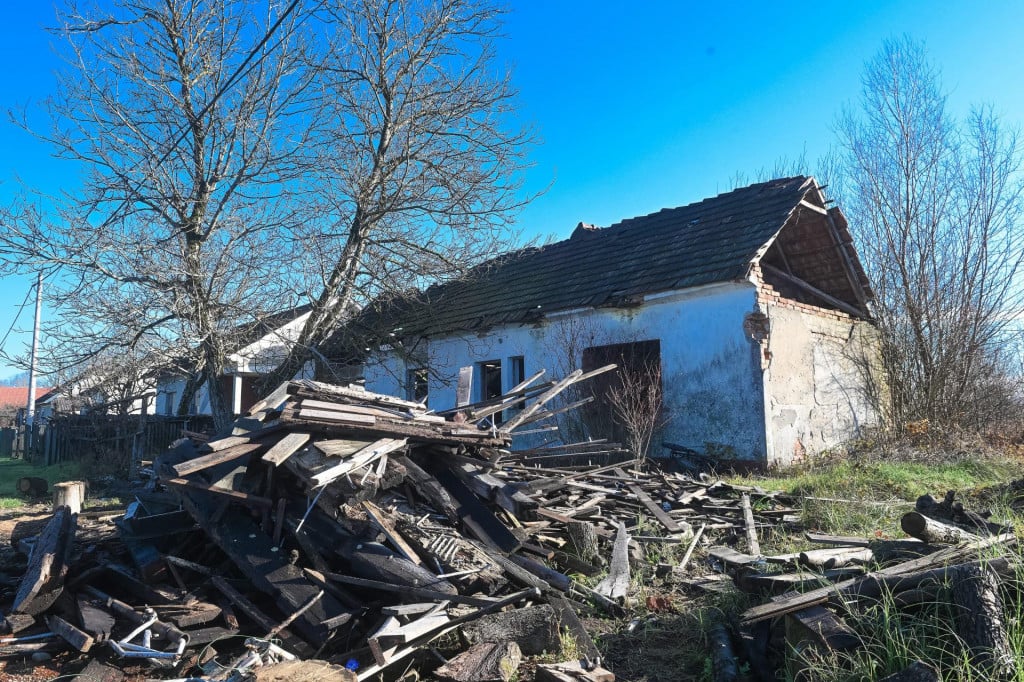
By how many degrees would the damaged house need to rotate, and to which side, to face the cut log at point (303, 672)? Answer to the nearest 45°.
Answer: approximately 45° to its left

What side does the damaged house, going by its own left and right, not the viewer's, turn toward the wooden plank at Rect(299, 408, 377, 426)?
front

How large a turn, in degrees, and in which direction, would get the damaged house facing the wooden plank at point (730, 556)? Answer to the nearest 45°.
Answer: approximately 45° to its left

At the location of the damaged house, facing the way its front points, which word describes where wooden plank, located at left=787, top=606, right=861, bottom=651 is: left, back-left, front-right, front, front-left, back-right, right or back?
front-left

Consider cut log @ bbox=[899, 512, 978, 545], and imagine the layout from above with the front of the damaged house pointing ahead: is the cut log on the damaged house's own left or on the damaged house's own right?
on the damaged house's own left

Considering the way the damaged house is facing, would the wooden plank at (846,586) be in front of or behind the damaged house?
in front

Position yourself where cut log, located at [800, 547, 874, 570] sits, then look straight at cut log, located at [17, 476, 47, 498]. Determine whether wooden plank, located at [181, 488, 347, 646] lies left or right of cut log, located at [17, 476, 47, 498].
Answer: left

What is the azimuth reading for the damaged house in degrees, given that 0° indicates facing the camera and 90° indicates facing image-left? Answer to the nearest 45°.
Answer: approximately 45°

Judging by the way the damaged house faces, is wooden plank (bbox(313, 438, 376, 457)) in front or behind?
in front
